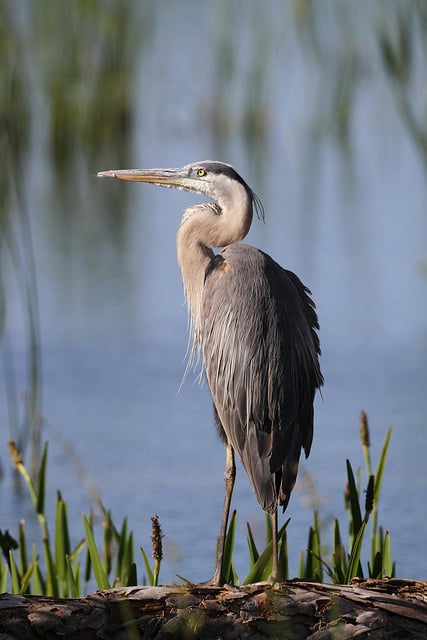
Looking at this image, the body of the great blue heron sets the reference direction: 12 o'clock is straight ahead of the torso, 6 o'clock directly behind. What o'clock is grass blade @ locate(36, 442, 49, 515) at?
The grass blade is roughly at 11 o'clock from the great blue heron.

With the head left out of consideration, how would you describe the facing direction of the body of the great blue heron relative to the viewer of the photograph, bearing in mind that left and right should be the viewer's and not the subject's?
facing away from the viewer and to the left of the viewer

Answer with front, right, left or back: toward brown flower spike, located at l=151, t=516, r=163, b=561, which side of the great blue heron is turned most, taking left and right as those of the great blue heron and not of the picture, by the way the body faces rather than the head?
front
